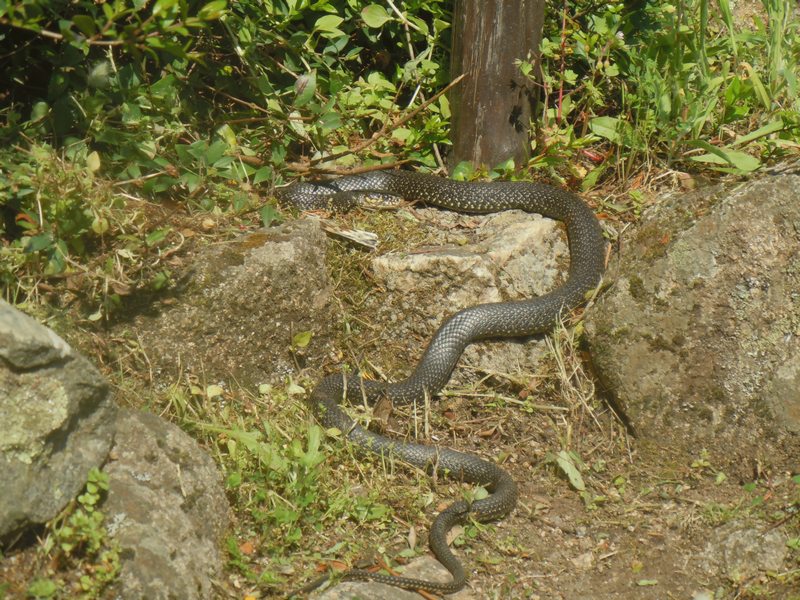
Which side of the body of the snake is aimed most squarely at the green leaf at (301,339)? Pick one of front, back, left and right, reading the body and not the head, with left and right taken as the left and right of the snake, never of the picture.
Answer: front

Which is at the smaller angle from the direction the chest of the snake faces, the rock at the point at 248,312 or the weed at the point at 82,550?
the rock

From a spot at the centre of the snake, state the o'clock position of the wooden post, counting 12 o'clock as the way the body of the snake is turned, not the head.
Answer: The wooden post is roughly at 3 o'clock from the snake.

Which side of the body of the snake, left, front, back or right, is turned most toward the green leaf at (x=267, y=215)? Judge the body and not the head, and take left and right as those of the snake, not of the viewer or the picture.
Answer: front

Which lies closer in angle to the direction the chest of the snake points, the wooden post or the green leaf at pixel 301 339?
the green leaf

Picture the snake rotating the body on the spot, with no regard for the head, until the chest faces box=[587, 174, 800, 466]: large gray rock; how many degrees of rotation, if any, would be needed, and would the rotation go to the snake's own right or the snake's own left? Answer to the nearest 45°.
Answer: approximately 180°

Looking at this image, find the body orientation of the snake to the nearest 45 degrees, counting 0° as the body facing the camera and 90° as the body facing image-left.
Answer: approximately 90°

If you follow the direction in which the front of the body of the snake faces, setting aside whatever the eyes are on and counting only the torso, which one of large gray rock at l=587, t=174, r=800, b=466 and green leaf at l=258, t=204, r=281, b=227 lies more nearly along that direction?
the green leaf
